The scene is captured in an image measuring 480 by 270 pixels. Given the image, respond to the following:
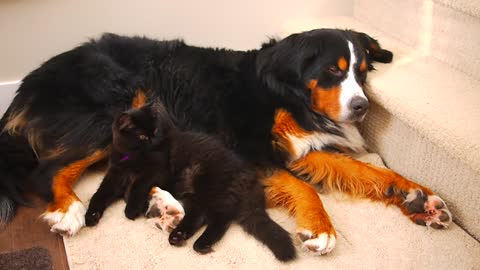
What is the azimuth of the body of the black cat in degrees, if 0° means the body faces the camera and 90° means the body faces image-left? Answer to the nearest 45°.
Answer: approximately 90°

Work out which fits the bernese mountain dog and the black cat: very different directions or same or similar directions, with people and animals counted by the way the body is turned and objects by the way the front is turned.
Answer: very different directions

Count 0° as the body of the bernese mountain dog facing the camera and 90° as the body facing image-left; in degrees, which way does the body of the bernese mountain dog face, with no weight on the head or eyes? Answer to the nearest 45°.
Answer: approximately 270°
